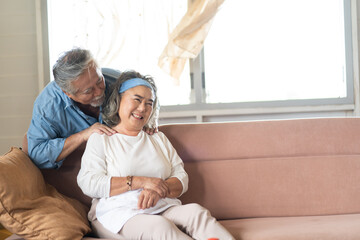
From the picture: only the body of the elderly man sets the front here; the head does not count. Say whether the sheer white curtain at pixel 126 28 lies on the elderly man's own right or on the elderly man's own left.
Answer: on the elderly man's own left

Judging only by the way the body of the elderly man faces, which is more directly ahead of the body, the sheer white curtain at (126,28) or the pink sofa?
the pink sofa

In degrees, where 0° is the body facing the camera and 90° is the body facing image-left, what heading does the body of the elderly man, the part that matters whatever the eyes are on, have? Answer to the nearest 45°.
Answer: approximately 315°

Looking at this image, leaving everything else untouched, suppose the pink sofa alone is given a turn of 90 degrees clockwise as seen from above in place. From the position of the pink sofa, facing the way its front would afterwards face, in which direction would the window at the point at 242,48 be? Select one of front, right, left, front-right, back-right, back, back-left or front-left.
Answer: right

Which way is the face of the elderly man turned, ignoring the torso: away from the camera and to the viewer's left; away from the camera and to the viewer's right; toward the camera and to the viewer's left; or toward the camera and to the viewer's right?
toward the camera and to the viewer's right

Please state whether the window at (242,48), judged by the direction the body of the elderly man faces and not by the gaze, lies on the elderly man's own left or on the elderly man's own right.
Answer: on the elderly man's own left

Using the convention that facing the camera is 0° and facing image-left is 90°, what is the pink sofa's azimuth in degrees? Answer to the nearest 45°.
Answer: approximately 0°
